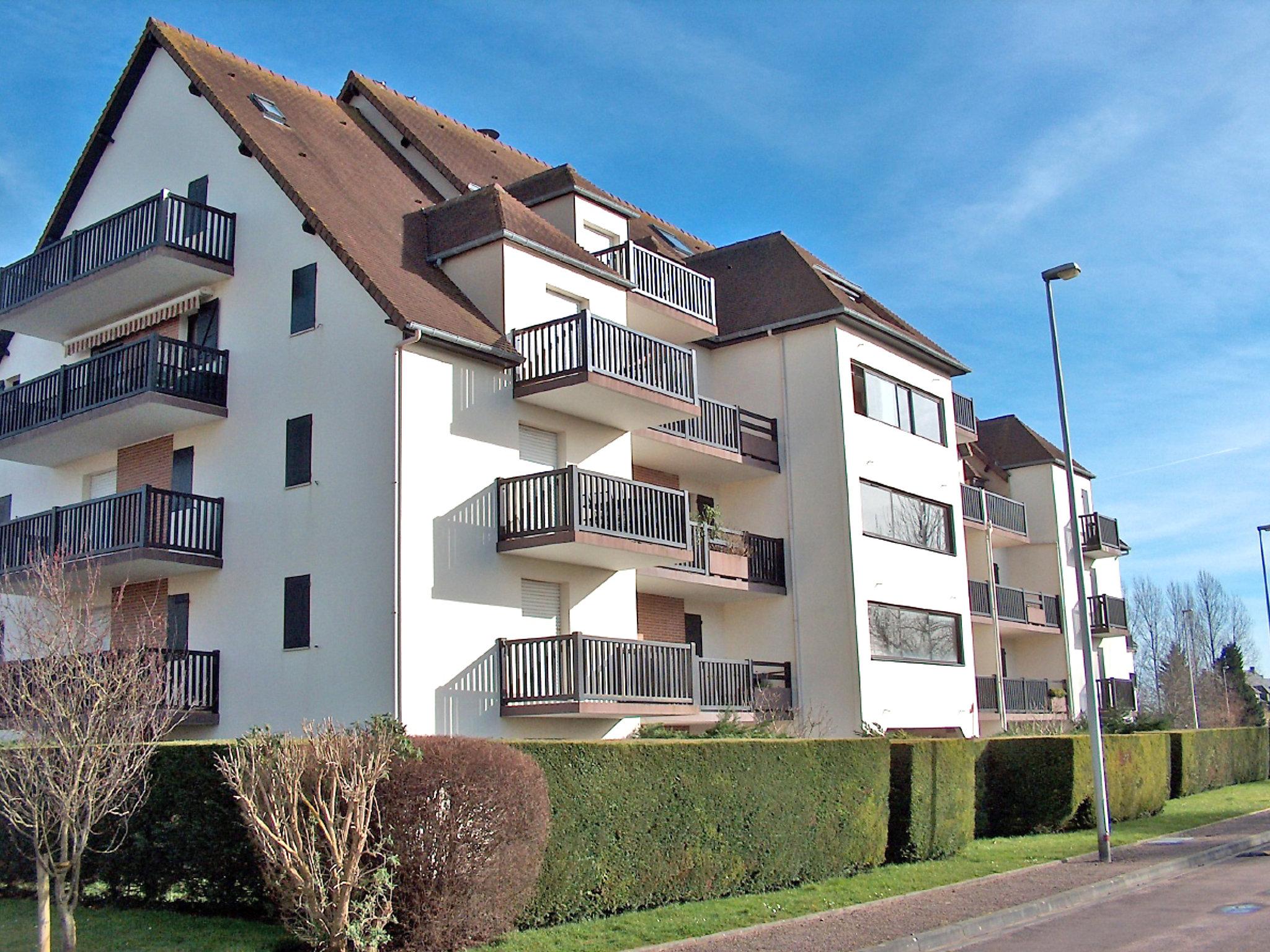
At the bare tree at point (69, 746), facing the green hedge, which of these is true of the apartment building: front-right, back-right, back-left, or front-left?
front-left

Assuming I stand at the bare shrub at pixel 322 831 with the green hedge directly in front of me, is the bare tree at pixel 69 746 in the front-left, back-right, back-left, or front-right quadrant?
back-left

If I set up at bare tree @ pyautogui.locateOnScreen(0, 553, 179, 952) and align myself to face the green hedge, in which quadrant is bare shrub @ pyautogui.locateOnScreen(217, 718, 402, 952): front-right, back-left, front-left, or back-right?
front-right
